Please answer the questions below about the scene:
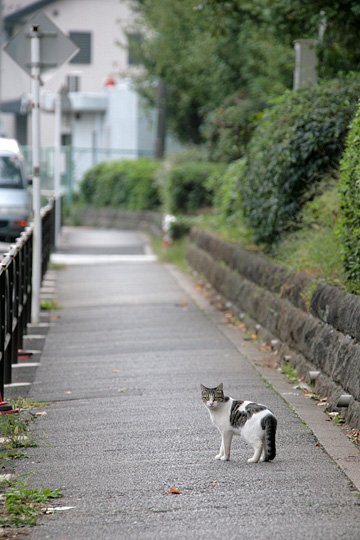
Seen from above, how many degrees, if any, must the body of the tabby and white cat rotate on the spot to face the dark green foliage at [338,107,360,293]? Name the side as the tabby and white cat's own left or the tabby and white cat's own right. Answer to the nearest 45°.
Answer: approximately 90° to the tabby and white cat's own right

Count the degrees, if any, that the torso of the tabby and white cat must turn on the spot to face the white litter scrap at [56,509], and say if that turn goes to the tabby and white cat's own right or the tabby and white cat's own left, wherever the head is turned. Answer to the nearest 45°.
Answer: approximately 45° to the tabby and white cat's own left

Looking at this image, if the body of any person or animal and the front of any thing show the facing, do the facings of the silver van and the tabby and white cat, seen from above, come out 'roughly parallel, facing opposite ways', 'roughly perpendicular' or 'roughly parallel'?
roughly perpendicular

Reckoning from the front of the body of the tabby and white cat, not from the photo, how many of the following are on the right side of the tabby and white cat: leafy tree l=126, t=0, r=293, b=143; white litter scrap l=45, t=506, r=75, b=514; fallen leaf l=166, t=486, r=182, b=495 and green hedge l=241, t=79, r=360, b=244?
2

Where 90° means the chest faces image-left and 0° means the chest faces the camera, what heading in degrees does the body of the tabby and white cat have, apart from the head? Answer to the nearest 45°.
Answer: approximately 90°

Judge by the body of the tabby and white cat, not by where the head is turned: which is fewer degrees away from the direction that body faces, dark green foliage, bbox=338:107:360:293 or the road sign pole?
the road sign pole

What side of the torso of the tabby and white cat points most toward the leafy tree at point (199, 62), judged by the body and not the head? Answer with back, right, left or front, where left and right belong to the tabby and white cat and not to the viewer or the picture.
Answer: right
